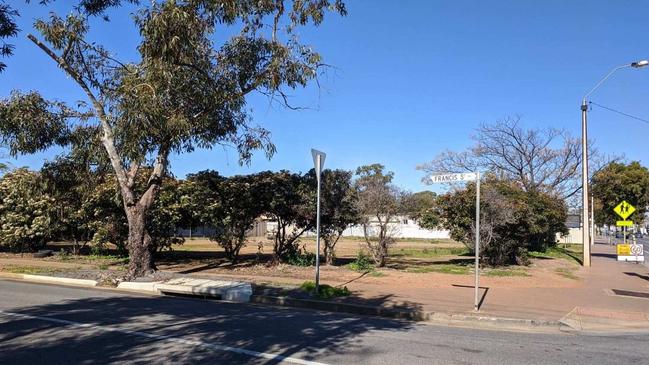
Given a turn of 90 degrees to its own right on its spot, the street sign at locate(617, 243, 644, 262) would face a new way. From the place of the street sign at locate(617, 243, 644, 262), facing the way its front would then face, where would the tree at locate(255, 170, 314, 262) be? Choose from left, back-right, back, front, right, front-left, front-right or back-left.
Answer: front-left

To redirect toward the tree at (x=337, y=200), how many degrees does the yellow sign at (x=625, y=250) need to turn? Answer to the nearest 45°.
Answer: approximately 45° to its right

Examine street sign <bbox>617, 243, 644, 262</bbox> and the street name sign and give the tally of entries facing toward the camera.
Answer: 2

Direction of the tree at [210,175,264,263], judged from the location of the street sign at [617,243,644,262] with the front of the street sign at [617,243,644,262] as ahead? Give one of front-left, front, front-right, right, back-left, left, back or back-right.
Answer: front-right

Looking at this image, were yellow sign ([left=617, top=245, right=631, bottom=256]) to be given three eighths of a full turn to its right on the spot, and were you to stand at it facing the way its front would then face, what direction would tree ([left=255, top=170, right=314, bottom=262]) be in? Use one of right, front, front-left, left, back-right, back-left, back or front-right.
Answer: left

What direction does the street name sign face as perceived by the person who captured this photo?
facing the viewer

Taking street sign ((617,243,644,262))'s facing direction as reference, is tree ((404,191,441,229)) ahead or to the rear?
to the rear

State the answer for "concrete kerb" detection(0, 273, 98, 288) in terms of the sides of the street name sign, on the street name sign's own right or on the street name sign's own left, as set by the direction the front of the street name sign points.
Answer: on the street name sign's own right
